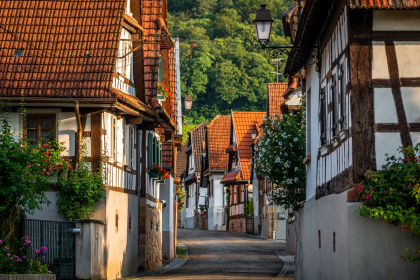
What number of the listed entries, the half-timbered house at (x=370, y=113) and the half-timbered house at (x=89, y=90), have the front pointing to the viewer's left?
1

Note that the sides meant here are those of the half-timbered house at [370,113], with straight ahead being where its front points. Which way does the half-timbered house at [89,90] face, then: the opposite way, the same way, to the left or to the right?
the opposite way

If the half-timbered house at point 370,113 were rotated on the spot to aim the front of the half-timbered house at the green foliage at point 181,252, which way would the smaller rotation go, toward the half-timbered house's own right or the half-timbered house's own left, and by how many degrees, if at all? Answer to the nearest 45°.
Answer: approximately 90° to the half-timbered house's own right

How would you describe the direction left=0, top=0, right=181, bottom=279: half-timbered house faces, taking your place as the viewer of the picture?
facing to the right of the viewer

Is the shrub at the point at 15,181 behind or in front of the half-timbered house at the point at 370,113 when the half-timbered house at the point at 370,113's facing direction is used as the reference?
in front

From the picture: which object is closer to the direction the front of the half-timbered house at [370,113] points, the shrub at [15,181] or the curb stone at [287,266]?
the shrub

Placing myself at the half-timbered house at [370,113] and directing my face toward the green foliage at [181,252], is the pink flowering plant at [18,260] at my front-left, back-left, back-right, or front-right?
front-left

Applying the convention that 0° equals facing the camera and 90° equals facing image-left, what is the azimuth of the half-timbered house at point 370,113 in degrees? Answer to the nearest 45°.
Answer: approximately 90°

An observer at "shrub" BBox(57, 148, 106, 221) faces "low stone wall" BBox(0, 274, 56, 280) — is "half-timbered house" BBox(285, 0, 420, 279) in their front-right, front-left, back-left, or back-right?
front-left

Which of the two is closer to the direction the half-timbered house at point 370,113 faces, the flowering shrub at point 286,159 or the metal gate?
the metal gate

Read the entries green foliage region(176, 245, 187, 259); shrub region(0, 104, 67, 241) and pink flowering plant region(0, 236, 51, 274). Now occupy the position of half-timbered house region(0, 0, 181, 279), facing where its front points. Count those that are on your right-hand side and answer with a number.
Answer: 2
